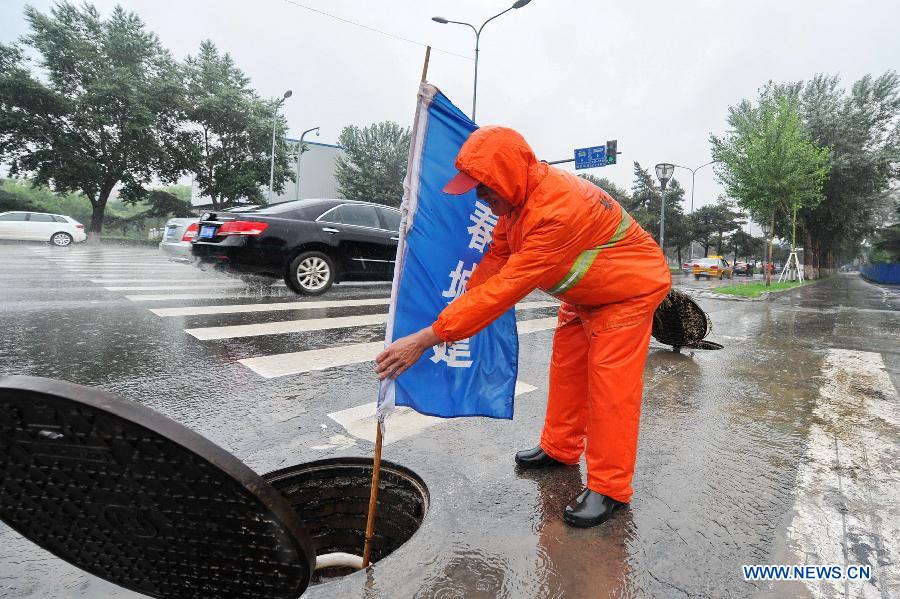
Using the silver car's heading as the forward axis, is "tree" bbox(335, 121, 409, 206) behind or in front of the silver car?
in front

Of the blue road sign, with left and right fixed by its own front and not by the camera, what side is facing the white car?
right

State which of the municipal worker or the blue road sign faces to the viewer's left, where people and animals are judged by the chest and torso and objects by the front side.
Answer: the municipal worker

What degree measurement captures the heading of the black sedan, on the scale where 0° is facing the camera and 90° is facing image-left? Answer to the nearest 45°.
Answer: approximately 225°

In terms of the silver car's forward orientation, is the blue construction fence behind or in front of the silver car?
in front

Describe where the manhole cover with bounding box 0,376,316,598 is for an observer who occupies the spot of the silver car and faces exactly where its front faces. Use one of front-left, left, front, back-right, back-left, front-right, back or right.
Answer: back-right

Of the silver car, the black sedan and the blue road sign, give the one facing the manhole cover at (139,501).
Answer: the blue road sign

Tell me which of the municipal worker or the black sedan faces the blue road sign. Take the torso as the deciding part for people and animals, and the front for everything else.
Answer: the black sedan

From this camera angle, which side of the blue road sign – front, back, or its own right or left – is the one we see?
front

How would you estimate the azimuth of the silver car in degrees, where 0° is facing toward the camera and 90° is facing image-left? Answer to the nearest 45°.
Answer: approximately 225°

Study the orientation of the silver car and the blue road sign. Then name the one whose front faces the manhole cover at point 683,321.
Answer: the blue road sign

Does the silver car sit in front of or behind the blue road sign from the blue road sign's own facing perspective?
in front

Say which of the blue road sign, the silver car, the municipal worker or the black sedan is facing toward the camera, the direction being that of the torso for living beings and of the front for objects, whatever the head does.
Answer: the blue road sign

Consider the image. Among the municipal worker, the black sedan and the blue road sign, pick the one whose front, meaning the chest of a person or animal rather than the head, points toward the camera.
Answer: the blue road sign

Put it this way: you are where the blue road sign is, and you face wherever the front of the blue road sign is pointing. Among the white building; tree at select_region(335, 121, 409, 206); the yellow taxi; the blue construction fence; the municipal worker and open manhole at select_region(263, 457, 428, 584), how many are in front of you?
2

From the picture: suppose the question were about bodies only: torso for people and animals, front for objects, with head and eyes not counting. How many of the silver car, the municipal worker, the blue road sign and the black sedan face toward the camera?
1

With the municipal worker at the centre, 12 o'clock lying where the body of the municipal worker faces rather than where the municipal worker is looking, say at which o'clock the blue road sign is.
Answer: The blue road sign is roughly at 3 o'clock from the municipal worker.

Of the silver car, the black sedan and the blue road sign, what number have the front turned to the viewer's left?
0

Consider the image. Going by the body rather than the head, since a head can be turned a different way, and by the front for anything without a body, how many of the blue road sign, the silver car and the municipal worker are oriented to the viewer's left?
1

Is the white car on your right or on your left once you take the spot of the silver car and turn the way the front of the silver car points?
on your left
